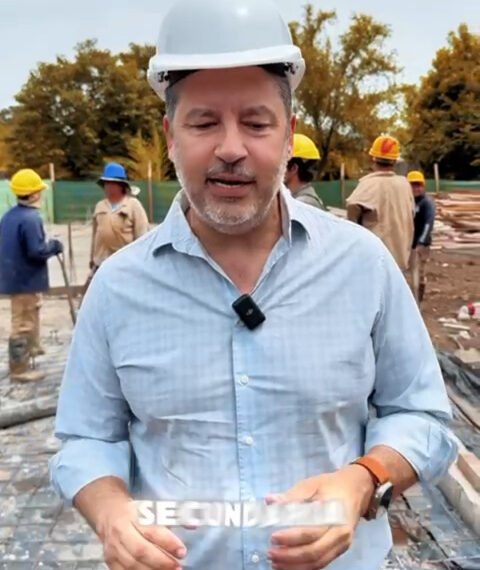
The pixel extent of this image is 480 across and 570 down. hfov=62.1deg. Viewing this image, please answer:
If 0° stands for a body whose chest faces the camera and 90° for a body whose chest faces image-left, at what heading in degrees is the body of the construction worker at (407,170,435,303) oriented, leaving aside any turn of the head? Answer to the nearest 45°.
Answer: approximately 45°

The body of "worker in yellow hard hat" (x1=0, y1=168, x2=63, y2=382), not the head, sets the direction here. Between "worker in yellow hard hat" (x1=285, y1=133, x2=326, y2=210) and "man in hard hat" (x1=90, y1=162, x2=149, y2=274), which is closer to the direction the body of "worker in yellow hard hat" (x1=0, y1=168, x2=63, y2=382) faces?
the man in hard hat

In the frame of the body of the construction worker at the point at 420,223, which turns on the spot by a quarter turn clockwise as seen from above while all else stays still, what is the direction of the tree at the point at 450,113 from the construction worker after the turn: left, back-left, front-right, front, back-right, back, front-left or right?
front-right

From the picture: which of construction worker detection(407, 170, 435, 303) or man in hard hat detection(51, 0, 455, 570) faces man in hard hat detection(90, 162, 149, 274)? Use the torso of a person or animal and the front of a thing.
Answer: the construction worker

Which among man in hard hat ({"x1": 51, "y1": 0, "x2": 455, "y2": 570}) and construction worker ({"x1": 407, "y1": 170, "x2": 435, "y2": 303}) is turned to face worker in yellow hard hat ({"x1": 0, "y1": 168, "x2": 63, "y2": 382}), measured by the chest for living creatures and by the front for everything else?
the construction worker

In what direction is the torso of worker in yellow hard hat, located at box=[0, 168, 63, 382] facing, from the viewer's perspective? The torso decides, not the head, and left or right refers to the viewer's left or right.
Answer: facing away from the viewer and to the right of the viewer
